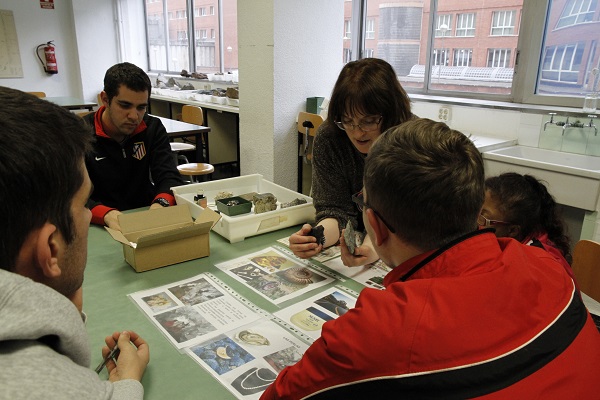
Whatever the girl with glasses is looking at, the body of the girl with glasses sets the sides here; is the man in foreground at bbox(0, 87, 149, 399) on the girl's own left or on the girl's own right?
on the girl's own left

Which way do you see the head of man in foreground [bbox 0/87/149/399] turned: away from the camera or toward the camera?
away from the camera

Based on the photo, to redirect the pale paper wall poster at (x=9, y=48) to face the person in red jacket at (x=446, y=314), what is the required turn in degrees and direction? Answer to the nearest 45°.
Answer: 0° — it already faces them

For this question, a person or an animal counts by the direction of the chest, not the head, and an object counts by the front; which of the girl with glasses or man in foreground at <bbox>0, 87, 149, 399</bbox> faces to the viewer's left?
the girl with glasses

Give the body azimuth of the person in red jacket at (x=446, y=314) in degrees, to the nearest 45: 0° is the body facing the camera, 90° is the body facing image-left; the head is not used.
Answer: approximately 135°

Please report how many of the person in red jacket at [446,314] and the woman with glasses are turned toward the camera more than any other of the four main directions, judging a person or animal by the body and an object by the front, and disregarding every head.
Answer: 1

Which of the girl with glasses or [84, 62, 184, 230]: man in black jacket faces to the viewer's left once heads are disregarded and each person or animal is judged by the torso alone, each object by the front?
the girl with glasses

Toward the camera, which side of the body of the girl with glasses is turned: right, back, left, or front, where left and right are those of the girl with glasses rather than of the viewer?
left
